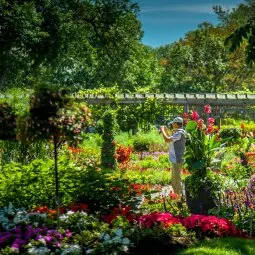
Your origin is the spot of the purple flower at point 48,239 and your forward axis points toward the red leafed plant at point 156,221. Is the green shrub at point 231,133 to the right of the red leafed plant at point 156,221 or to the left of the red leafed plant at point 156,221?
left

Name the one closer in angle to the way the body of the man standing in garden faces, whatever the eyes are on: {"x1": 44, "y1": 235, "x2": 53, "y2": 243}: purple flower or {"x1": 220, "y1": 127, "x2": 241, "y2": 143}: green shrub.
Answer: the purple flower

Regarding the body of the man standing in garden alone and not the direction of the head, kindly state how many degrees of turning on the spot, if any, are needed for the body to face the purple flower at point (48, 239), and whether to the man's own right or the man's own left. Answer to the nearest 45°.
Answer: approximately 90° to the man's own left

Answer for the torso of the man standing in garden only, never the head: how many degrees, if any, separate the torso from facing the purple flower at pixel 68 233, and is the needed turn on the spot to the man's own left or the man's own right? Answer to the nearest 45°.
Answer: approximately 90° to the man's own left

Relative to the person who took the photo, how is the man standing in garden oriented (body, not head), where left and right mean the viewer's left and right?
facing to the left of the viewer

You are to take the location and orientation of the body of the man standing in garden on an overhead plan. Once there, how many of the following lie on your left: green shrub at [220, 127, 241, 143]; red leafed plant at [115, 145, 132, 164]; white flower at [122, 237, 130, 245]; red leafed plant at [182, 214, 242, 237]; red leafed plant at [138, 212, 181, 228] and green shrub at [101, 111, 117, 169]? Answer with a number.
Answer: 3

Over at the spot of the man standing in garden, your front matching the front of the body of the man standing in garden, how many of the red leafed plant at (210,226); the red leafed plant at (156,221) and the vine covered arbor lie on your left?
2

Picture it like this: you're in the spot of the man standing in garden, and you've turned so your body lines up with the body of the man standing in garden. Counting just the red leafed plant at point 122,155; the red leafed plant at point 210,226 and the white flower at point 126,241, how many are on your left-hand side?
2
